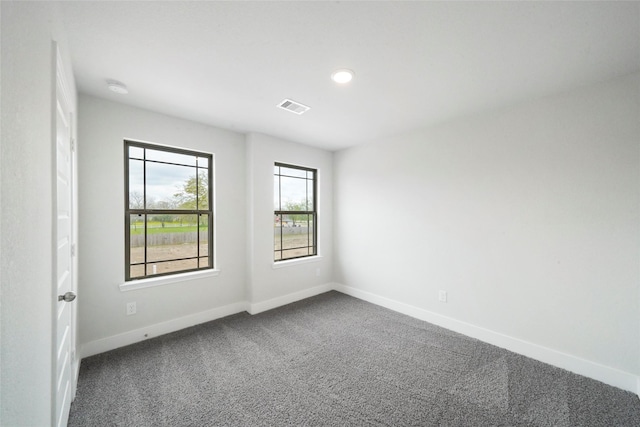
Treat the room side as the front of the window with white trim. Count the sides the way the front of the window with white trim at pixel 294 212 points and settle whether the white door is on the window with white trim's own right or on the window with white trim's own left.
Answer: on the window with white trim's own right
